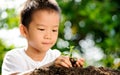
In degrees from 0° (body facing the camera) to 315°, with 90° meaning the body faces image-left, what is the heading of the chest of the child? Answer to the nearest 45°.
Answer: approximately 315°
